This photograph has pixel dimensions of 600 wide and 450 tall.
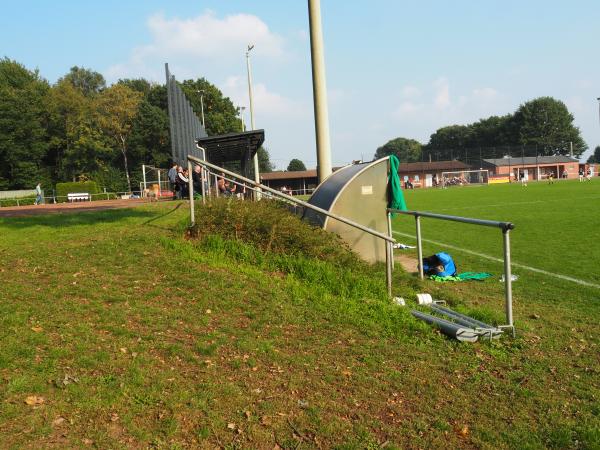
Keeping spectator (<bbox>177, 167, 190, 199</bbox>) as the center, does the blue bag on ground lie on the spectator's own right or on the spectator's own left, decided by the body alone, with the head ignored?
on the spectator's own right

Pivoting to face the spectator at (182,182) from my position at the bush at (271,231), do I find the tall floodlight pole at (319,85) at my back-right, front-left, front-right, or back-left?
front-right

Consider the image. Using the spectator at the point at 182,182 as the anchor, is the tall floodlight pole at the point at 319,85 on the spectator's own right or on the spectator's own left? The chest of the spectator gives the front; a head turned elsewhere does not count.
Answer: on the spectator's own right

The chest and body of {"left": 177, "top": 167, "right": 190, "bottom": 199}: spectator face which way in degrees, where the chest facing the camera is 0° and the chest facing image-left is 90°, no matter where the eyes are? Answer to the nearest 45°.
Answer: approximately 270°

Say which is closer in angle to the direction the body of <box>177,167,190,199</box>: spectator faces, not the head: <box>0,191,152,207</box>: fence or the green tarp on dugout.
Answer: the green tarp on dugout

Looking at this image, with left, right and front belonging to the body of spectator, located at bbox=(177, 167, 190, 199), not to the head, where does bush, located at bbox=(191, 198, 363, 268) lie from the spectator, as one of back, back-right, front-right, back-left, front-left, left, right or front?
right
